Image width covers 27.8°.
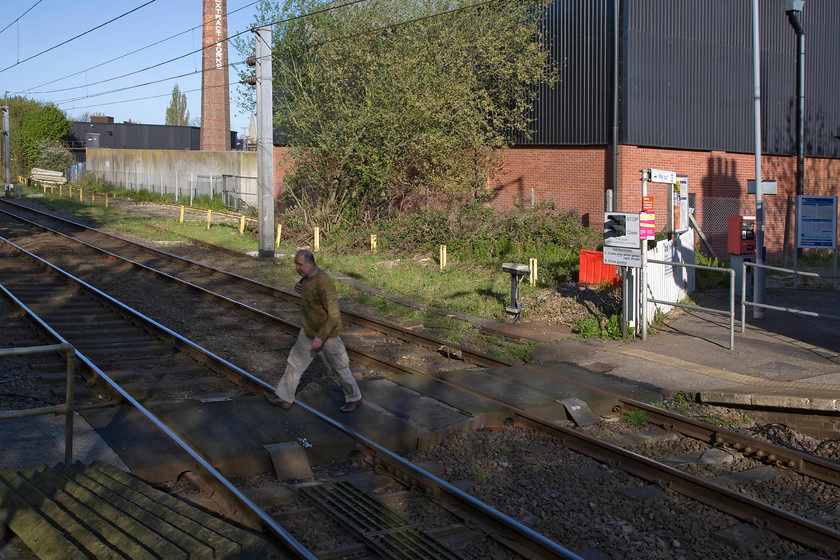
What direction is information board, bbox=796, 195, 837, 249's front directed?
toward the camera

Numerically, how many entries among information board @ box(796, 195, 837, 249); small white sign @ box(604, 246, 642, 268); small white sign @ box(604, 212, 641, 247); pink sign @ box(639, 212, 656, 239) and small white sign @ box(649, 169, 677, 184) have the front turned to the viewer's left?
0

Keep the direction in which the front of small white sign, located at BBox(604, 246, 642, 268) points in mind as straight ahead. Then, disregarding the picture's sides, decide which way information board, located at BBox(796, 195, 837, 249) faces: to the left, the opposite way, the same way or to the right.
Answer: the same way

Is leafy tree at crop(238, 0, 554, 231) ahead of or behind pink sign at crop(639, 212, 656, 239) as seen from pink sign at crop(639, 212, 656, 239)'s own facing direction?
behind

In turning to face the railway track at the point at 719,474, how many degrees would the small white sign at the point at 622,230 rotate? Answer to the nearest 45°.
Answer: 0° — it already faces it

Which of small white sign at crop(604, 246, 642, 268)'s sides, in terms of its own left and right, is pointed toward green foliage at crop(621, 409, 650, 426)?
front

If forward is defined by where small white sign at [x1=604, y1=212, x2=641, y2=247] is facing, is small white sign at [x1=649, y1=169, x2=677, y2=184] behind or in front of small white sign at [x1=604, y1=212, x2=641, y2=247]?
behind

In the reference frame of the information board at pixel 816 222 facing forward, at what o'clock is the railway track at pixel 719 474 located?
The railway track is roughly at 12 o'clock from the information board.

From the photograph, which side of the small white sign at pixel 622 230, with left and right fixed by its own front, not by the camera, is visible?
front

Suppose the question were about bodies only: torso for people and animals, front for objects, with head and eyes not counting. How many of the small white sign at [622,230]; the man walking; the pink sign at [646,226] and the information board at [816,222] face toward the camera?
3

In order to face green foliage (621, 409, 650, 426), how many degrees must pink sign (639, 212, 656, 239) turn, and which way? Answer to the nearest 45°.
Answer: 0° — it already faces it
